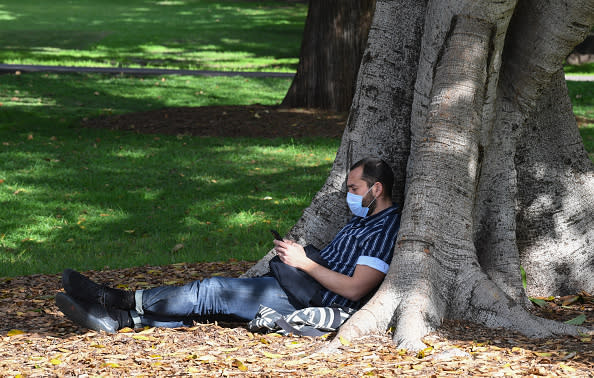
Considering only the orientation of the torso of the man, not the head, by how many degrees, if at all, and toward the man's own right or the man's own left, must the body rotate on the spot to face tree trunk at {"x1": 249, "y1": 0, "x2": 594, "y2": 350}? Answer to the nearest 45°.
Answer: approximately 180°

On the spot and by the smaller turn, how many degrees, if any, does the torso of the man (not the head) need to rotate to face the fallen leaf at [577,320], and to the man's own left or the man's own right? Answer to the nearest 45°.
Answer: approximately 180°

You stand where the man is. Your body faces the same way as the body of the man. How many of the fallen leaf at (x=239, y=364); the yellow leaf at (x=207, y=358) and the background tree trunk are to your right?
1

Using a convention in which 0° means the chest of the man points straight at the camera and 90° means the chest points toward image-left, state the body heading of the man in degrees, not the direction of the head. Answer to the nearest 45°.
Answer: approximately 90°

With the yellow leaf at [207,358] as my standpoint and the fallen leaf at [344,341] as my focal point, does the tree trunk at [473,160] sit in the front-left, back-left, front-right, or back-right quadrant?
front-left

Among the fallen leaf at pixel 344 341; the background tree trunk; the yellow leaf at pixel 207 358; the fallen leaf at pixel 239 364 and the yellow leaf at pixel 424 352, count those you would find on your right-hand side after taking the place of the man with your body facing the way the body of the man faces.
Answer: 1

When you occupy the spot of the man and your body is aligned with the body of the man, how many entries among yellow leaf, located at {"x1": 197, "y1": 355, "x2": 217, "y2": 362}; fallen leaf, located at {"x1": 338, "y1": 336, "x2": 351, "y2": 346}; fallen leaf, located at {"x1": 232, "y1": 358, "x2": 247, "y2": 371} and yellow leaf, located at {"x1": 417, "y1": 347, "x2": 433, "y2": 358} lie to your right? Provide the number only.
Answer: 0

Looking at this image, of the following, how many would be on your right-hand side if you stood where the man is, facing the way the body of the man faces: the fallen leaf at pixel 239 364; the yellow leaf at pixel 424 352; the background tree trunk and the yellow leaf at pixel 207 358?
1

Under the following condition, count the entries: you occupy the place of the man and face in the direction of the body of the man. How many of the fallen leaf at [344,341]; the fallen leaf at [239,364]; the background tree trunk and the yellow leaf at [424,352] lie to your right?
1

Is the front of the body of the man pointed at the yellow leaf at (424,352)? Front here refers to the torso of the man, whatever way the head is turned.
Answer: no

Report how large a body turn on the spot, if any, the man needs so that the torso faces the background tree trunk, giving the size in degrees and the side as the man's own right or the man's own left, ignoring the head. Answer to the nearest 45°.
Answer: approximately 90° to the man's own right

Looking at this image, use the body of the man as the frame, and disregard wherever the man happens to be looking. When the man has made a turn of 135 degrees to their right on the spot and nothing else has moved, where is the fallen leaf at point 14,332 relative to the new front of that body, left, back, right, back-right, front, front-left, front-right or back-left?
back-left
